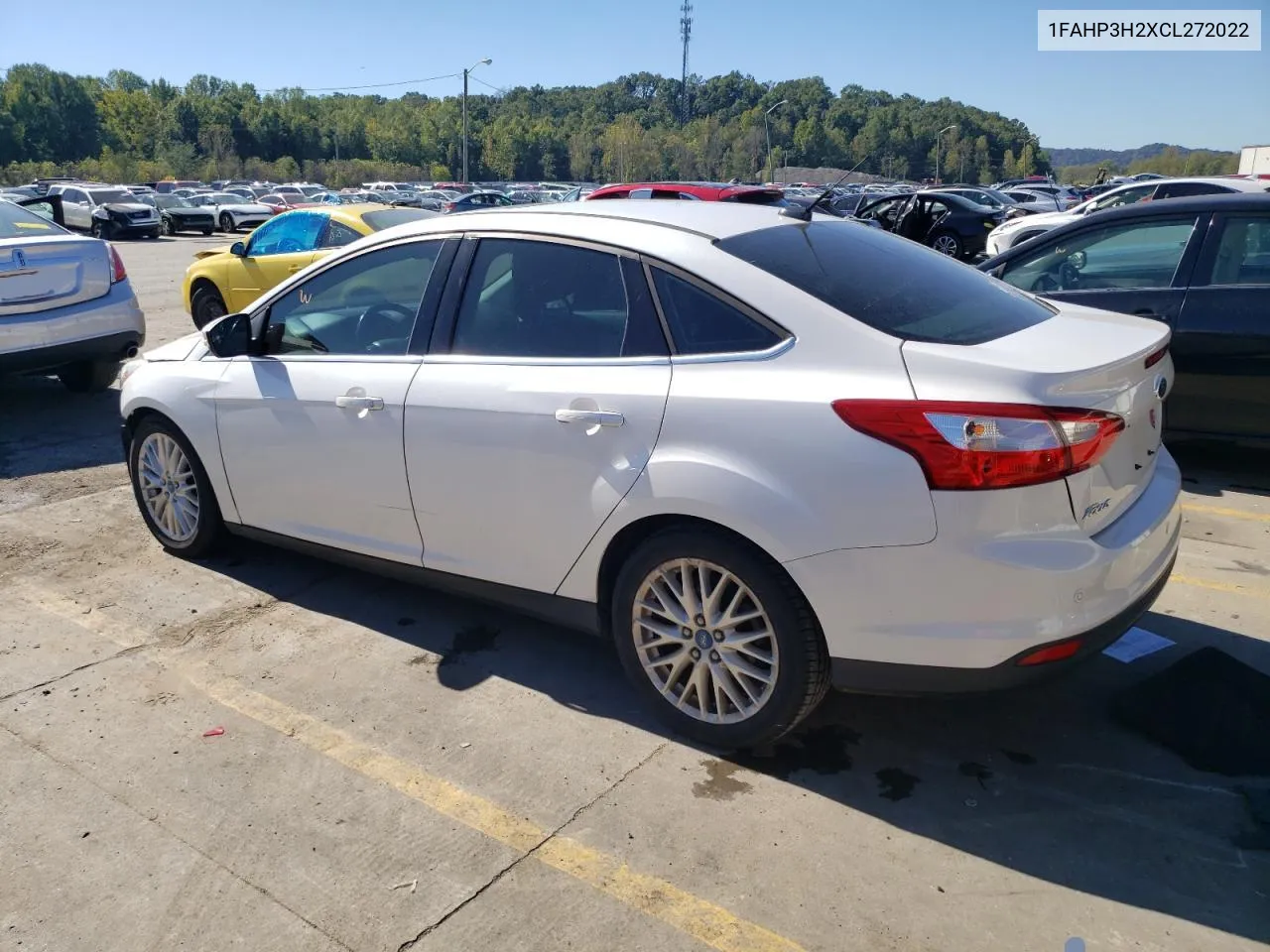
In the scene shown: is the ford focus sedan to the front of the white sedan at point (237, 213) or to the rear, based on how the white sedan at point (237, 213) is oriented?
to the front

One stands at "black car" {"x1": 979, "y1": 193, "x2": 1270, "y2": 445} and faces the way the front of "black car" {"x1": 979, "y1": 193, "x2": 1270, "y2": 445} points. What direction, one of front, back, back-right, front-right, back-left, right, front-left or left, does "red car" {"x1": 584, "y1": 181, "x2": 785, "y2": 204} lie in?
front-right

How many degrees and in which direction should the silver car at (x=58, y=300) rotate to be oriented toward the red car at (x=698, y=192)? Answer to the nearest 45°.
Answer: approximately 45° to its right

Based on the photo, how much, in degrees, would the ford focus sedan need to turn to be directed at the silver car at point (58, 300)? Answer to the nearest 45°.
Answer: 0° — it already faces it

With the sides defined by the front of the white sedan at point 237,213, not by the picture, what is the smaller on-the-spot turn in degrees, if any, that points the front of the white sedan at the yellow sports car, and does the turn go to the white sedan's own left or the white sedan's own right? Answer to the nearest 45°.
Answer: approximately 45° to the white sedan's own right

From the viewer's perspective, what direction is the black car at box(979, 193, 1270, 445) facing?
to the viewer's left

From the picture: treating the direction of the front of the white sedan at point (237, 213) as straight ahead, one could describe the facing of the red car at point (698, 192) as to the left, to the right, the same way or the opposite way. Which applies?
the opposite way

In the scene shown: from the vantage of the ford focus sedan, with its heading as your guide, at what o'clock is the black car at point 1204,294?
The black car is roughly at 3 o'clock from the ford focus sedan.

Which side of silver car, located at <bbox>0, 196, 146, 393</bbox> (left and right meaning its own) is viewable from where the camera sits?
back

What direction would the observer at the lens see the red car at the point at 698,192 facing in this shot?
facing away from the viewer and to the left of the viewer

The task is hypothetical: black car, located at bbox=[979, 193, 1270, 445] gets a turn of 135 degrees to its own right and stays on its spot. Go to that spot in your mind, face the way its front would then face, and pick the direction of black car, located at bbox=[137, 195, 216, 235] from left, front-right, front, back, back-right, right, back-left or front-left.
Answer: left

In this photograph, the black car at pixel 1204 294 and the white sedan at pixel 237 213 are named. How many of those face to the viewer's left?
1

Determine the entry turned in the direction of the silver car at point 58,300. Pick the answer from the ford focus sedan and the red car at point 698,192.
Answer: the ford focus sedan

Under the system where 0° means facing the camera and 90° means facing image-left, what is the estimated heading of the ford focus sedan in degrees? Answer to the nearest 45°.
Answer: approximately 135°
